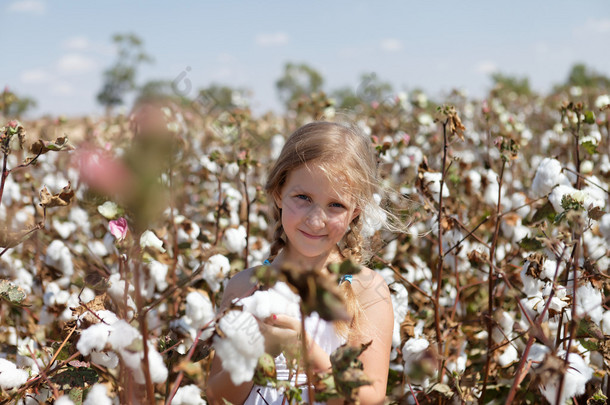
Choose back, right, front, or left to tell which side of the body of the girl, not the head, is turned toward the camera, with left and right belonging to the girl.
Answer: front

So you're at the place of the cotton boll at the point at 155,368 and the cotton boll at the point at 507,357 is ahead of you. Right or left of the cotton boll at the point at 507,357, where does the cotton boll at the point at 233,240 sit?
left

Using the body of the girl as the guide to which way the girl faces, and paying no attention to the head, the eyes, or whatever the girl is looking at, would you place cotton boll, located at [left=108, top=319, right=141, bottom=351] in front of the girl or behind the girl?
in front
